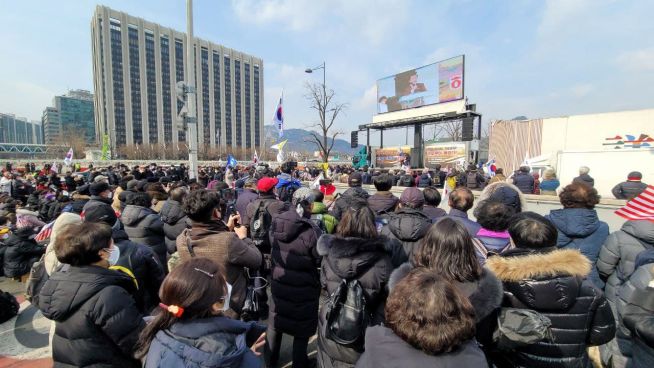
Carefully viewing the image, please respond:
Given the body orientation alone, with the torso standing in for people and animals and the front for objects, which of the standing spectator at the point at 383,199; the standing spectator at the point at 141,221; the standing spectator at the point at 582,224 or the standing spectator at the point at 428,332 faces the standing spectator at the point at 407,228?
the standing spectator at the point at 428,332

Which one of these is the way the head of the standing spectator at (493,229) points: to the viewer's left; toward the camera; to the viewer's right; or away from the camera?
away from the camera

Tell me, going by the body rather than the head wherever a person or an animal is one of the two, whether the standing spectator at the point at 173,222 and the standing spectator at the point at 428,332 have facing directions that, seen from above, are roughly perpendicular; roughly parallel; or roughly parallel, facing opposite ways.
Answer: roughly parallel

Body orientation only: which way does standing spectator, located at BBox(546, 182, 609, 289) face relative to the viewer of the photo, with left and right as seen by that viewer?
facing away from the viewer

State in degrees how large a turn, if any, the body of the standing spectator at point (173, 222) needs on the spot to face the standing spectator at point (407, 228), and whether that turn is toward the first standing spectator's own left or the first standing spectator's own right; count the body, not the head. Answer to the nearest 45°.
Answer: approximately 90° to the first standing spectator's own right

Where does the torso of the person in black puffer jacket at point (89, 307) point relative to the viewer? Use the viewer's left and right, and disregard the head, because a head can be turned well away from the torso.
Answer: facing away from the viewer and to the right of the viewer

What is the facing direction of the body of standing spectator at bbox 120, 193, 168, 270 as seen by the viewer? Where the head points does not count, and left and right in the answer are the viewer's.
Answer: facing away from the viewer and to the right of the viewer

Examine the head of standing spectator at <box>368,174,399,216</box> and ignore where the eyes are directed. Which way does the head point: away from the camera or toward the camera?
away from the camera

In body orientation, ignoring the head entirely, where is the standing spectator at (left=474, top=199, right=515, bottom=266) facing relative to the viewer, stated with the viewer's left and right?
facing away from the viewer

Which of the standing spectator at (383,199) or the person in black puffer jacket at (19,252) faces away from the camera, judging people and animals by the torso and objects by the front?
the standing spectator

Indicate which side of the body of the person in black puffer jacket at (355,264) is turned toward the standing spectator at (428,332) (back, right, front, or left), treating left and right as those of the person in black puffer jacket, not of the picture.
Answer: back

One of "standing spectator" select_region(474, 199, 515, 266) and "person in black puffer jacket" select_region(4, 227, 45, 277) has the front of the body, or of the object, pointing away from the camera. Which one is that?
the standing spectator

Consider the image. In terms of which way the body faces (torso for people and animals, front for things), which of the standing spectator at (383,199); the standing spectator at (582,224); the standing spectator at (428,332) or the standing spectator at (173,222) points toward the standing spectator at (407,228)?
the standing spectator at (428,332)

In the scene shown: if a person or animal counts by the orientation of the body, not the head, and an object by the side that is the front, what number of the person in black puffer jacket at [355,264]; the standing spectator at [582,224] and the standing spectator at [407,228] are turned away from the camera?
3

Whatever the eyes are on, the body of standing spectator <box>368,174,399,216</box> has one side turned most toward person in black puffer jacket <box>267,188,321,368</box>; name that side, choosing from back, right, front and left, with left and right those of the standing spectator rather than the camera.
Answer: back

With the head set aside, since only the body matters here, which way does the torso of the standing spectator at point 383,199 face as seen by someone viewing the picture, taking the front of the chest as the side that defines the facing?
away from the camera

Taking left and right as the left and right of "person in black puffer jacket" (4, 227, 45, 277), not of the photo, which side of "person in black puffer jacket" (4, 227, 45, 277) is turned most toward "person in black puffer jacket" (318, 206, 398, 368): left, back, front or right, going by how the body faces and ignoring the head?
right

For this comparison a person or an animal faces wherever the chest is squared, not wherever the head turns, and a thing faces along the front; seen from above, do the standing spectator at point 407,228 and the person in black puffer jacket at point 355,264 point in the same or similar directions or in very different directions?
same or similar directions

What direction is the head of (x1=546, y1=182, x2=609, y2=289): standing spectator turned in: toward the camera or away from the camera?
away from the camera

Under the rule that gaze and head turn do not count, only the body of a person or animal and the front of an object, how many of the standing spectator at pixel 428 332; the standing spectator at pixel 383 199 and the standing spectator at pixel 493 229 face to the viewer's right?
0
